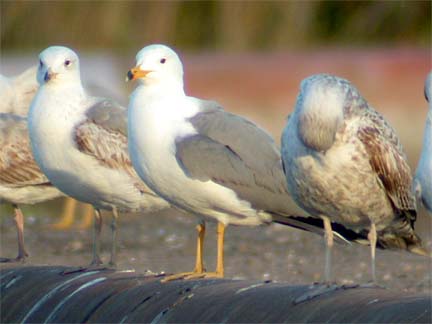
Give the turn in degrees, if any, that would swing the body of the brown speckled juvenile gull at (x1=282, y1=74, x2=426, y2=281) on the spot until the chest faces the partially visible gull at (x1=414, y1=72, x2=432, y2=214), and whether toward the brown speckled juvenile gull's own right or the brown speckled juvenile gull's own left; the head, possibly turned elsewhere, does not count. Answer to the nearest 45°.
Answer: approximately 135° to the brown speckled juvenile gull's own left

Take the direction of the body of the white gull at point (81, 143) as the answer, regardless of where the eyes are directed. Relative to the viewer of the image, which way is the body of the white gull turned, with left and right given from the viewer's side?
facing the viewer and to the left of the viewer

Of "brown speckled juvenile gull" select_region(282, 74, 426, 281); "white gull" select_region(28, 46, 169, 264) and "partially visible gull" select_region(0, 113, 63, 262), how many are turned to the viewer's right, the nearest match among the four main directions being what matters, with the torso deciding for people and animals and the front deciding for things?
0

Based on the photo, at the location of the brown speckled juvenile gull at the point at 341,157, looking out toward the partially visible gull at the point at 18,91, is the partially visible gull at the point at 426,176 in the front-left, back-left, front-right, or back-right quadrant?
back-right

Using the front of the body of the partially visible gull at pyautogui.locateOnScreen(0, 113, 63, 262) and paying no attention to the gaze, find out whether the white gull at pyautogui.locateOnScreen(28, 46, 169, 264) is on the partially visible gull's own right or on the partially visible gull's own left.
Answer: on the partially visible gull's own left

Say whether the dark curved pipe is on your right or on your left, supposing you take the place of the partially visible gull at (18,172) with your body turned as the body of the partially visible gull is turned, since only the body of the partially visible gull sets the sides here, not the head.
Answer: on your left

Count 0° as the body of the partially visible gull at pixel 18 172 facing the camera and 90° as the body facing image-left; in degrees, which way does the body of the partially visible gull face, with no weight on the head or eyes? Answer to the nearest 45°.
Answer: approximately 90°

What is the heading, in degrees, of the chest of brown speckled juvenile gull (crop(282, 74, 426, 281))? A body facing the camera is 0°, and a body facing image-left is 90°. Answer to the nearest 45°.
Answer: approximately 45°
